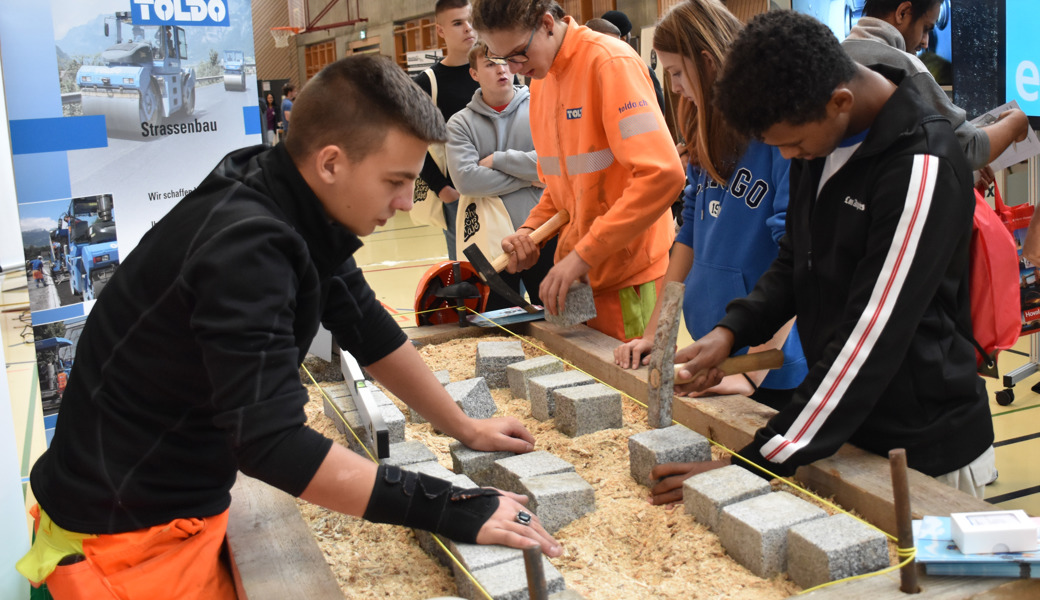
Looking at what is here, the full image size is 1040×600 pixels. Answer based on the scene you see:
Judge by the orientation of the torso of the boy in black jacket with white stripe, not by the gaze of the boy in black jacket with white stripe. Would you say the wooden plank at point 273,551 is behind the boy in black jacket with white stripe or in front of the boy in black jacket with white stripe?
in front

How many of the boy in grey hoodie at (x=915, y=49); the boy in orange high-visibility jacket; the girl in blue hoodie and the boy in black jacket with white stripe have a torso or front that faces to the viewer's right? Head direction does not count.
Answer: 1

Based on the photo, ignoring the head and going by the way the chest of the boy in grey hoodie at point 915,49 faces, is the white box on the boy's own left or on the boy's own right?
on the boy's own right

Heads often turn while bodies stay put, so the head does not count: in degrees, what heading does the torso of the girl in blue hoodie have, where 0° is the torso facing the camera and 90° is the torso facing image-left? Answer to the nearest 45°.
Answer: approximately 45°

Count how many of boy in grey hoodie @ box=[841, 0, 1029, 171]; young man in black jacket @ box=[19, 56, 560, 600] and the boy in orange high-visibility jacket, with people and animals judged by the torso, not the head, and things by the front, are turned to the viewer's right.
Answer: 2

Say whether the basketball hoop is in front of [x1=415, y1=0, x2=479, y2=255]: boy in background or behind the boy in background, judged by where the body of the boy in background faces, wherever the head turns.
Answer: behind

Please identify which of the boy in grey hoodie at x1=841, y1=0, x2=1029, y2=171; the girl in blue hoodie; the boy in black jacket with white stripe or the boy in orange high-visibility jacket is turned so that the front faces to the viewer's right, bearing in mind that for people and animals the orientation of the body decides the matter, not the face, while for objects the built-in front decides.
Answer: the boy in grey hoodie

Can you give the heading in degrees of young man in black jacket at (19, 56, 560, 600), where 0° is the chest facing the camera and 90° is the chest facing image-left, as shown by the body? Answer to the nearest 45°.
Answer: approximately 270°

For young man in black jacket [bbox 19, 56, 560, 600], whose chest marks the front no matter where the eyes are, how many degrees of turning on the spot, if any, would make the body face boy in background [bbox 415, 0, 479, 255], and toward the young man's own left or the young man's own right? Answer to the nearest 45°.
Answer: approximately 90° to the young man's own left

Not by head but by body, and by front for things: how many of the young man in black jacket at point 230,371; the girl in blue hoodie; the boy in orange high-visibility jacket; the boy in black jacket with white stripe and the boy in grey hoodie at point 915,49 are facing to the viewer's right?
2

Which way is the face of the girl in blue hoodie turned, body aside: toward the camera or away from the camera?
toward the camera

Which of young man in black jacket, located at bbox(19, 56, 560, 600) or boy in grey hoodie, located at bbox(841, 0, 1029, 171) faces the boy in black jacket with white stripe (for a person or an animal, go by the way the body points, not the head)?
the young man in black jacket

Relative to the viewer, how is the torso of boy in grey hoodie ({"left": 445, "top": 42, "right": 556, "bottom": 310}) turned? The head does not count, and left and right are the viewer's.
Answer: facing the viewer and to the right of the viewer
